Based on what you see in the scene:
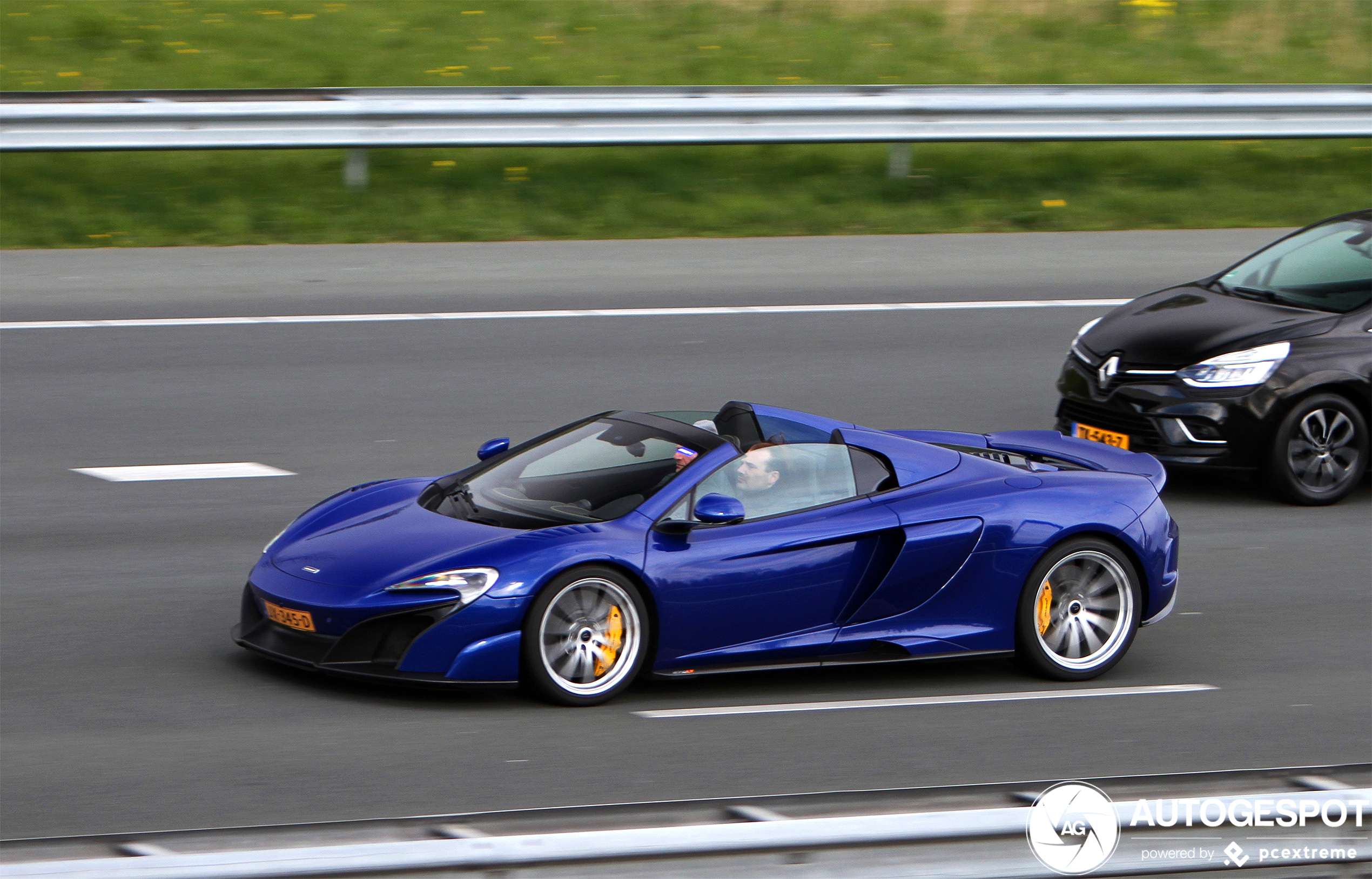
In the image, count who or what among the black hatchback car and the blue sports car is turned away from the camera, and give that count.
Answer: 0

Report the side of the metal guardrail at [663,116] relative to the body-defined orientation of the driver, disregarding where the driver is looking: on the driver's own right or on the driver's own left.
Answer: on the driver's own right

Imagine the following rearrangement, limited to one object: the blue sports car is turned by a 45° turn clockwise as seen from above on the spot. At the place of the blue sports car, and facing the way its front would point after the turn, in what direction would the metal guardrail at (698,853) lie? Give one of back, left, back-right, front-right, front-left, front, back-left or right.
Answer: left

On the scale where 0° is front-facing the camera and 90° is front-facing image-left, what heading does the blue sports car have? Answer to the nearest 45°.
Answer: approximately 45°

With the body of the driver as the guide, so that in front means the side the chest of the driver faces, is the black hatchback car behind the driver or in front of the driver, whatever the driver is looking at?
behind

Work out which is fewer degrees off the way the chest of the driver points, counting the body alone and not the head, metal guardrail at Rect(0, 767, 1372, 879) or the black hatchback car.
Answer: the metal guardrail

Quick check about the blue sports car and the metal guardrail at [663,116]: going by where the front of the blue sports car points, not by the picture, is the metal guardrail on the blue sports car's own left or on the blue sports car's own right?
on the blue sports car's own right

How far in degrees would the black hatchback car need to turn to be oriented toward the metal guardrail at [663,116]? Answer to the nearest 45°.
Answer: approximately 90° to its right

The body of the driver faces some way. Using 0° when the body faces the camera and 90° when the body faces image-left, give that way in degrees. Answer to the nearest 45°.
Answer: approximately 45°

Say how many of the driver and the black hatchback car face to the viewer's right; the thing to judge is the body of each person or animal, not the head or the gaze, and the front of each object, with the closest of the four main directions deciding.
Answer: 0

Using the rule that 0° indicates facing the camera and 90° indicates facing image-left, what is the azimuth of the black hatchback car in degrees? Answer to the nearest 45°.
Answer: approximately 45°
